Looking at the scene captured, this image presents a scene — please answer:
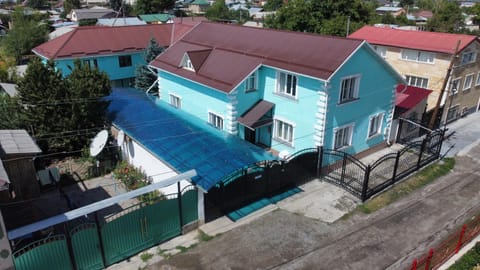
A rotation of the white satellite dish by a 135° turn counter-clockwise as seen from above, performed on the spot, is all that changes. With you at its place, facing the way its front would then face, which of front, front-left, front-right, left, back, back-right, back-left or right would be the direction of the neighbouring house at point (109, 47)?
left

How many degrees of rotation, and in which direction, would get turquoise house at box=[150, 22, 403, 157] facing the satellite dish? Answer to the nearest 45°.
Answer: approximately 45° to its right

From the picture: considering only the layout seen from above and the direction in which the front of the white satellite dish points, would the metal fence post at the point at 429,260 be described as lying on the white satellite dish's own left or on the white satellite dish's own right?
on the white satellite dish's own left

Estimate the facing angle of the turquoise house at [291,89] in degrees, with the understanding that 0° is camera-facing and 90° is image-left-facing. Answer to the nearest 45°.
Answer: approximately 45°

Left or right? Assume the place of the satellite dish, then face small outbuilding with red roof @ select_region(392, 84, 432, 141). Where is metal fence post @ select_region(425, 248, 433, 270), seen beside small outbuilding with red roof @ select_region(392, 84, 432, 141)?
right

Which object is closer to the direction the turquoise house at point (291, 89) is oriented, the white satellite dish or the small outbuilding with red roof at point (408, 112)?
the white satellite dish

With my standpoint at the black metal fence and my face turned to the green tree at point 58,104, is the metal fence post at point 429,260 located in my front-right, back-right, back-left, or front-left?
back-left

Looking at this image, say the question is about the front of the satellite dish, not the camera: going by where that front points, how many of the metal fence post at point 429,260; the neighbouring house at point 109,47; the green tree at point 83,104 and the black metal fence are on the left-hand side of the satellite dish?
2

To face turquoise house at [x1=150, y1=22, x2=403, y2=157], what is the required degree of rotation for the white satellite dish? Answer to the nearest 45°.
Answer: approximately 135° to its left
